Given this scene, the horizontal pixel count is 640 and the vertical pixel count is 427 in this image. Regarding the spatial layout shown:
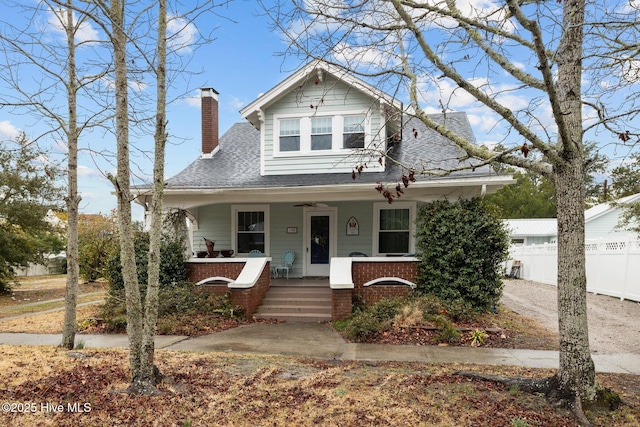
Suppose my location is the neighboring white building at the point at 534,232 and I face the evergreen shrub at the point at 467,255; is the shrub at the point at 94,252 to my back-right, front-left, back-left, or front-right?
front-right

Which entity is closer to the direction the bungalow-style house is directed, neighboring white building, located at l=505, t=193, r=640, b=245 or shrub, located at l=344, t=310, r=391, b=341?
the shrub

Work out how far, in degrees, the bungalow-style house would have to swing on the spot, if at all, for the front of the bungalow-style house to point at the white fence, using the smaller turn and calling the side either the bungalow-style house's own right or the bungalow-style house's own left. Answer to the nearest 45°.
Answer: approximately 90° to the bungalow-style house's own left

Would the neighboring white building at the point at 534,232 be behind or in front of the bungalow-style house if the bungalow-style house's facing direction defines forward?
behind

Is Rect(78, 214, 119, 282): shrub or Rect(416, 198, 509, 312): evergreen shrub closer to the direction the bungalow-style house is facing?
the evergreen shrub

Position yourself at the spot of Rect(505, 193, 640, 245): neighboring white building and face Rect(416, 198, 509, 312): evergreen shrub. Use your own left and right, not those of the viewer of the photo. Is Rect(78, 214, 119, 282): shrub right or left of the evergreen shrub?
right

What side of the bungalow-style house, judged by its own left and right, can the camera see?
front

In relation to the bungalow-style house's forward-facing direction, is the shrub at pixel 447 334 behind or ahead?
ahead

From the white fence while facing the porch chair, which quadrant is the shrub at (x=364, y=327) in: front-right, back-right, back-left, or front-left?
front-left

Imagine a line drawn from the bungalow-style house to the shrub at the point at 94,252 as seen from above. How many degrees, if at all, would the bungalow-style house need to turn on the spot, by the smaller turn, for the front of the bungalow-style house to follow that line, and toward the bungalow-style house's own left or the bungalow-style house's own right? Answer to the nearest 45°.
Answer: approximately 135° to the bungalow-style house's own right
